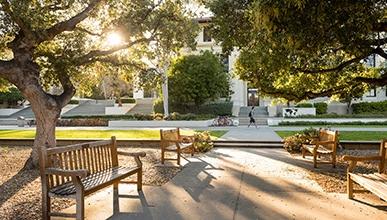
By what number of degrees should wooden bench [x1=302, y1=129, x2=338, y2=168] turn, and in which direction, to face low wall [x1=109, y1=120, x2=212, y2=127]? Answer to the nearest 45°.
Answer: approximately 90° to its right

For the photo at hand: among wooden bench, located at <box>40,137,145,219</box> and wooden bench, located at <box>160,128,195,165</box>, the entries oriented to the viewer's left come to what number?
0

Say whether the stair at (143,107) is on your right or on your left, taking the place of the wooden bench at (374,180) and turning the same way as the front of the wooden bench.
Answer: on your right

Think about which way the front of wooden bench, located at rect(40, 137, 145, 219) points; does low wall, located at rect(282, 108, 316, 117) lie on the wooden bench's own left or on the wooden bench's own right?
on the wooden bench's own left

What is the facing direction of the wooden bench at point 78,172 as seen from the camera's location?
facing the viewer and to the right of the viewer

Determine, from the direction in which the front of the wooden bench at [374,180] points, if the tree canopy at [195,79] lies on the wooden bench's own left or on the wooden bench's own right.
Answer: on the wooden bench's own right

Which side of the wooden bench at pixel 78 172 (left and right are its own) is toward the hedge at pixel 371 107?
left

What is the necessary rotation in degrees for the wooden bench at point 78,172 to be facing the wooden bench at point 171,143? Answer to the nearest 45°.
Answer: approximately 90° to its left

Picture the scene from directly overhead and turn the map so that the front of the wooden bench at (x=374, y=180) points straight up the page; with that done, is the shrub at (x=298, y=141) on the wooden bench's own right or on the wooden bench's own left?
on the wooden bench's own right

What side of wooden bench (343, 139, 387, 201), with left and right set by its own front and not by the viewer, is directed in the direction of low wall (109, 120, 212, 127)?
right

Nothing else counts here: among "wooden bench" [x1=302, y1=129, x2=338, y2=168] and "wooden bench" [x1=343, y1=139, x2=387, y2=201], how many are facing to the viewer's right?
0
